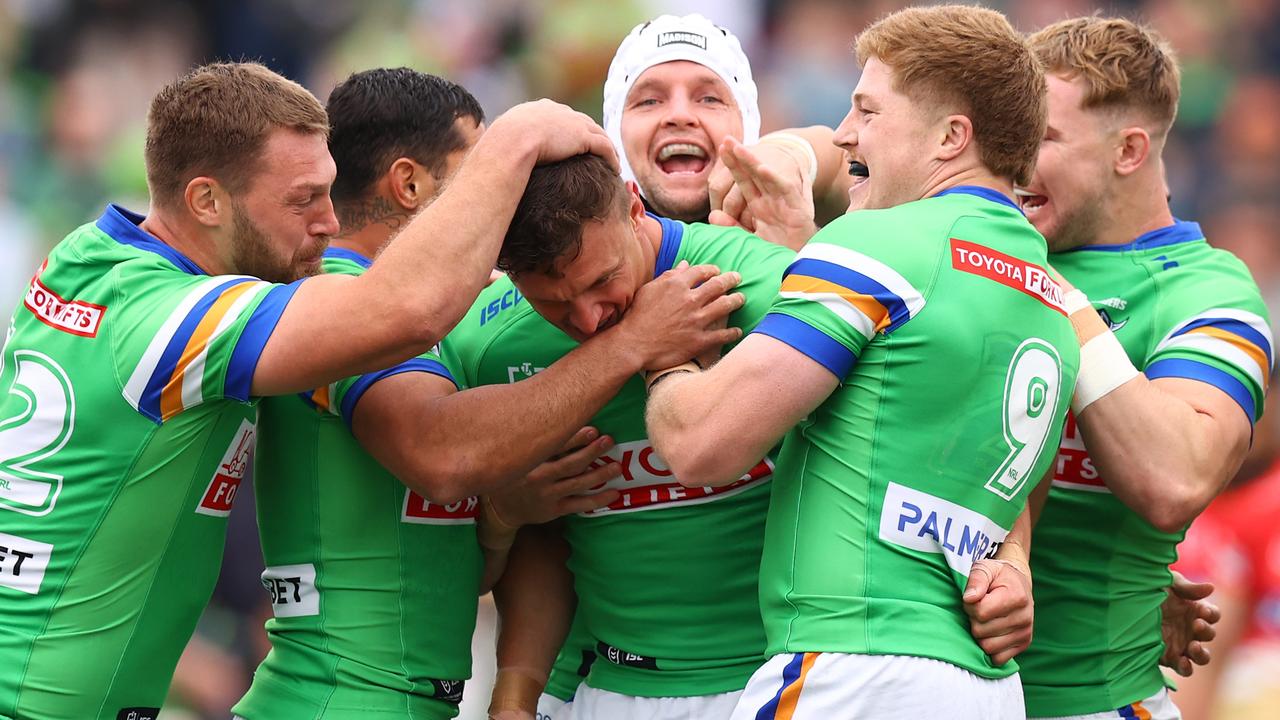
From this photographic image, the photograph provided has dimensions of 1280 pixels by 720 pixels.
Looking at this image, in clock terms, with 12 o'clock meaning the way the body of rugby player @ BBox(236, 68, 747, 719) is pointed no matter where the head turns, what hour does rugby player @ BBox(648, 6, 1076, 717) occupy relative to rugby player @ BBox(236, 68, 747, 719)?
rugby player @ BBox(648, 6, 1076, 717) is roughly at 1 o'clock from rugby player @ BBox(236, 68, 747, 719).

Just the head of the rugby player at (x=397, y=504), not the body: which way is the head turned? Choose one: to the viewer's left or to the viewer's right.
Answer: to the viewer's right

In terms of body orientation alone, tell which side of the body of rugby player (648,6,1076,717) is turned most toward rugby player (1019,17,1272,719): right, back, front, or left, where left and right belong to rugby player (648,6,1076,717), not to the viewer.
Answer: right

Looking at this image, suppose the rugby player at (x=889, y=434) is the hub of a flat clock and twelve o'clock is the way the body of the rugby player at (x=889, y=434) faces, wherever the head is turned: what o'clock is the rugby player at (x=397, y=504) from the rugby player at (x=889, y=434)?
the rugby player at (x=397, y=504) is roughly at 11 o'clock from the rugby player at (x=889, y=434).

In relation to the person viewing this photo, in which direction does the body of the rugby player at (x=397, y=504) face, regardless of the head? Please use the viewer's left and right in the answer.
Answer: facing to the right of the viewer

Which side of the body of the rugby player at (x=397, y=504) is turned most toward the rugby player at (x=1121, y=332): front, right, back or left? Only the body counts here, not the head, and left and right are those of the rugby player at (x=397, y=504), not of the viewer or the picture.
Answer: front

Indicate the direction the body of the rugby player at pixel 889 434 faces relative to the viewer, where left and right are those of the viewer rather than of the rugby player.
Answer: facing away from the viewer and to the left of the viewer

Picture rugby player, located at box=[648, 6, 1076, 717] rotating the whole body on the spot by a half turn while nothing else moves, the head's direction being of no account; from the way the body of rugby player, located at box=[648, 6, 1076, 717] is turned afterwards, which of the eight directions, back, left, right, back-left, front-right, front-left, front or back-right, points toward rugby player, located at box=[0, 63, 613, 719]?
back-right

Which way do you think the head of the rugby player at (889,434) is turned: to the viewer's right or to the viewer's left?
to the viewer's left
